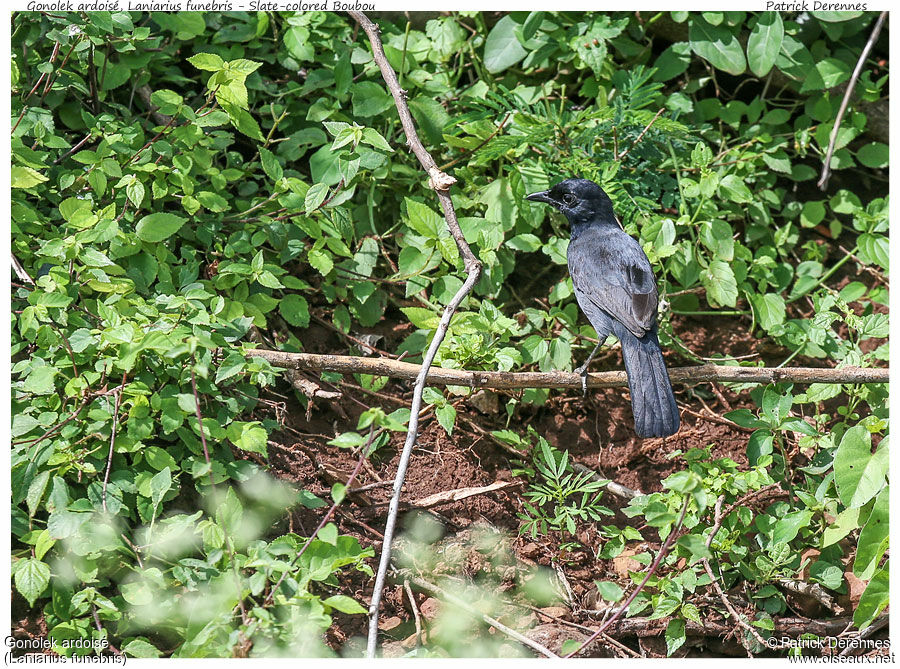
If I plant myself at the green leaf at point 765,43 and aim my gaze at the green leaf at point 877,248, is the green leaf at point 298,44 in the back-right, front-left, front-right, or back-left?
back-right

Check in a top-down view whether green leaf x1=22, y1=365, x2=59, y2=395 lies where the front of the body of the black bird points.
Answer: no

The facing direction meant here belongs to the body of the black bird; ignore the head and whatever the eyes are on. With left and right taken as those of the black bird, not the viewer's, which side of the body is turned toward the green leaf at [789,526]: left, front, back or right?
back

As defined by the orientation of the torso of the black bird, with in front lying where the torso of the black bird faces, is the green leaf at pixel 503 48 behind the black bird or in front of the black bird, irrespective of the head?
in front

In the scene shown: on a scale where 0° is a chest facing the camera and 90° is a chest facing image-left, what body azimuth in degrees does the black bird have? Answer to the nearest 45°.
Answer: approximately 135°

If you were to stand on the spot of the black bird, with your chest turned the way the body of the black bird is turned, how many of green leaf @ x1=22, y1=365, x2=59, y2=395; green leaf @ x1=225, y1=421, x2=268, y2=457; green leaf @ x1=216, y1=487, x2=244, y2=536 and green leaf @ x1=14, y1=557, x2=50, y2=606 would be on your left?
4

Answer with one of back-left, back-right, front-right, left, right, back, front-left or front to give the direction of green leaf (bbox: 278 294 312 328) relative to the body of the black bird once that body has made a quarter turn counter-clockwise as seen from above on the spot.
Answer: front-right

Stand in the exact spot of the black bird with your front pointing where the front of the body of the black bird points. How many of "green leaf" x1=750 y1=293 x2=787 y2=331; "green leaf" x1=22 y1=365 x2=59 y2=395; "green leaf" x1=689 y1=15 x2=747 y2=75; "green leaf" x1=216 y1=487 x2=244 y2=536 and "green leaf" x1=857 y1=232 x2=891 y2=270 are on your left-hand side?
2

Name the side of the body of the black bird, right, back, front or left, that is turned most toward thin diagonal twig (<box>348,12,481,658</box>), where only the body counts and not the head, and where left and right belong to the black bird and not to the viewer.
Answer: left

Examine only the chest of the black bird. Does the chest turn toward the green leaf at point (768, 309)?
no

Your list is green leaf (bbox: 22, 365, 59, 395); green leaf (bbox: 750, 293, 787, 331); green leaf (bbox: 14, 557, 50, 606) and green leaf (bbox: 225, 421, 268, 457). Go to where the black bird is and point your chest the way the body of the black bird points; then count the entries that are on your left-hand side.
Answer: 3

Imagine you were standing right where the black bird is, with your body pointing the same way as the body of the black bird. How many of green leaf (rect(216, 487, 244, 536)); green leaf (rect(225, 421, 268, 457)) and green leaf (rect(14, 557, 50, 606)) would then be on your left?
3

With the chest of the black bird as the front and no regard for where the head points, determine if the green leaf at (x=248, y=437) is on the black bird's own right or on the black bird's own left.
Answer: on the black bird's own left

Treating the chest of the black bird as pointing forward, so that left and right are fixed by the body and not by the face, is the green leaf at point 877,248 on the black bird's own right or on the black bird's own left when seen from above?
on the black bird's own right

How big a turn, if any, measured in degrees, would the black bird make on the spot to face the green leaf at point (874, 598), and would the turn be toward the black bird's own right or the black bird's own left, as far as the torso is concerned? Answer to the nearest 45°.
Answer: approximately 180°

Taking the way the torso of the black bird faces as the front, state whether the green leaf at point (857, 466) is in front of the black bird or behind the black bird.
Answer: behind

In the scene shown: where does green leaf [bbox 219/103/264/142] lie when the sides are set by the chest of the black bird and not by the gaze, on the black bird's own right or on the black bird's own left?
on the black bird's own left

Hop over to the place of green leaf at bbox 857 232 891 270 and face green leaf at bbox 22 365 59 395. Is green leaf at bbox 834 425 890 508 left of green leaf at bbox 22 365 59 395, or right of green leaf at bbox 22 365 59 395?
left
